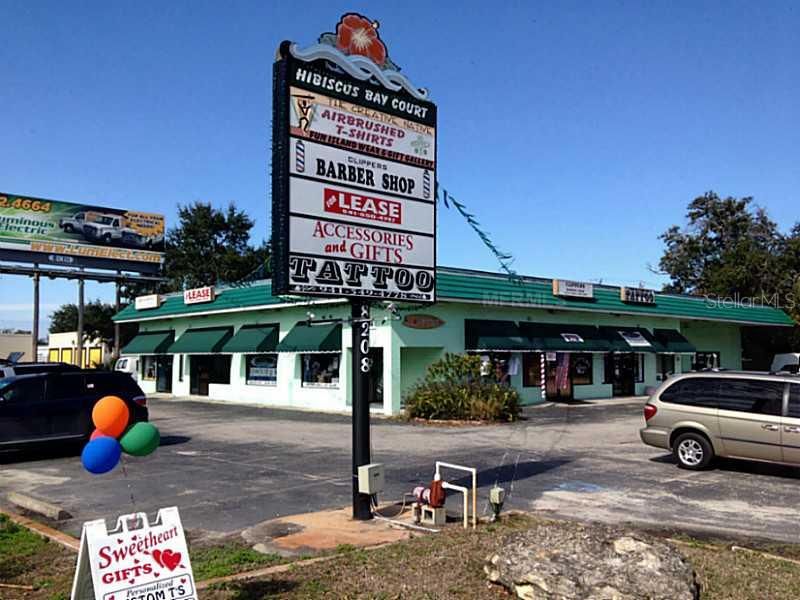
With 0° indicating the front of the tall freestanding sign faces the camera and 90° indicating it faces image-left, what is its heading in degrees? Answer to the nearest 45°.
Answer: approximately 315°

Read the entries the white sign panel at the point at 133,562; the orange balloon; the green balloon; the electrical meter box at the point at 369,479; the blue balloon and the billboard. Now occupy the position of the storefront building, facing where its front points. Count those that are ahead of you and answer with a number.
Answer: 5

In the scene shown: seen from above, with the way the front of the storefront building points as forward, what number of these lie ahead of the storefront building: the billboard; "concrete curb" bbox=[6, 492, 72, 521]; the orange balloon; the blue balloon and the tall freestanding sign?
4

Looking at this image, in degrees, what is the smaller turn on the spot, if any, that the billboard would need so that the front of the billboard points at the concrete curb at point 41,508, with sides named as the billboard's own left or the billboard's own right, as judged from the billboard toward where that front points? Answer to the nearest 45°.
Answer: approximately 45° to the billboard's own right

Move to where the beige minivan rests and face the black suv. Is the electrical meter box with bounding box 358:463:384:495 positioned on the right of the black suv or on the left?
left

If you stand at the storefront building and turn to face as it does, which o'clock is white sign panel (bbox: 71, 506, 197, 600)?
The white sign panel is roughly at 12 o'clock from the storefront building.

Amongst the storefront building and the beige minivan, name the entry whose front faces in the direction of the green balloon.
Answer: the storefront building

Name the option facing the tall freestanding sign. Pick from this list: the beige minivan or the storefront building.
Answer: the storefront building
